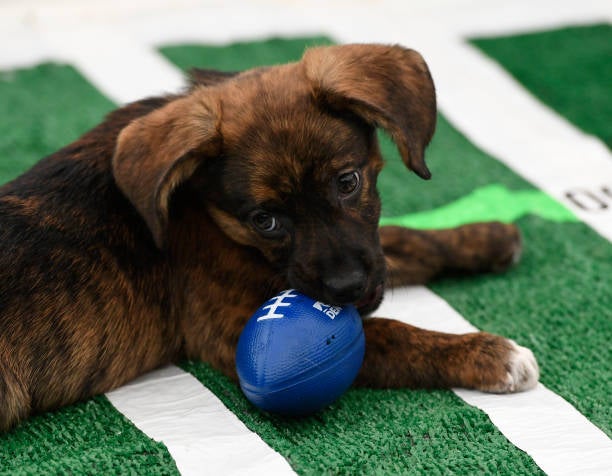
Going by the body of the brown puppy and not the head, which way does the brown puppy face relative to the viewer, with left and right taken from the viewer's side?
facing to the right of the viewer

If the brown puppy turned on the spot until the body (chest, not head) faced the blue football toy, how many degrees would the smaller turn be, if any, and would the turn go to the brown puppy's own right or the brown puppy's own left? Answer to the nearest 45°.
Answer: approximately 45° to the brown puppy's own right
